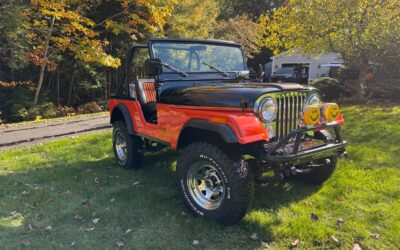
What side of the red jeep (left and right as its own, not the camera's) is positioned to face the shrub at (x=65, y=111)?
back

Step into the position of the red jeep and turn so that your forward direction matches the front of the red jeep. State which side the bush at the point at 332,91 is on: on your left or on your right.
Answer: on your left

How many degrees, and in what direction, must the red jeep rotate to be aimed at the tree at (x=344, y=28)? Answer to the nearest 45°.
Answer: approximately 90° to its left

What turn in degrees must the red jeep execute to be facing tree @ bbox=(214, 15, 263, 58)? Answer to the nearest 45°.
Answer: approximately 135° to its left

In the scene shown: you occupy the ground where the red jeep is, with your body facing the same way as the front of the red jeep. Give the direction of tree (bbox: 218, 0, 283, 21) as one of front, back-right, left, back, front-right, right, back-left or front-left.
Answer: back-left

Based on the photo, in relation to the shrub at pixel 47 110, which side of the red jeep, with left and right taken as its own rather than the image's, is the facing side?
back

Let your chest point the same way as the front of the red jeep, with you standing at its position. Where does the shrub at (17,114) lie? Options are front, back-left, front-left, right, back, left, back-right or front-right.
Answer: back

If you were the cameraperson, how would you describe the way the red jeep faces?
facing the viewer and to the right of the viewer

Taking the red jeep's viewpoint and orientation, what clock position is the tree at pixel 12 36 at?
The tree is roughly at 6 o'clock from the red jeep.
